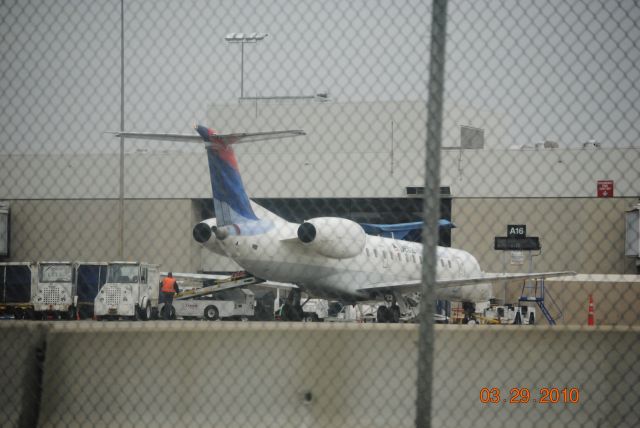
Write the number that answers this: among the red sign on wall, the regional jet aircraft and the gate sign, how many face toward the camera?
2

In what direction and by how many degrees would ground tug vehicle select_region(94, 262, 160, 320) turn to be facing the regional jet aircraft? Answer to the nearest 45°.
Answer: approximately 90° to its left

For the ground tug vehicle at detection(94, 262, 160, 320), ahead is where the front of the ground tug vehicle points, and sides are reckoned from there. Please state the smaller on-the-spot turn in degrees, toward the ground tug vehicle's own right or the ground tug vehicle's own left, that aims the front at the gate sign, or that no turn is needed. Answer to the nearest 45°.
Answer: approximately 135° to the ground tug vehicle's own left

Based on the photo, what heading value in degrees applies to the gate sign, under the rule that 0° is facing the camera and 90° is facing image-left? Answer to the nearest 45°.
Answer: approximately 0°

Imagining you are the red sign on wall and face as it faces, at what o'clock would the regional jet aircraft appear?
The regional jet aircraft is roughly at 1 o'clock from the red sign on wall.

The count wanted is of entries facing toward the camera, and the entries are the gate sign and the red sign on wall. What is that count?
2

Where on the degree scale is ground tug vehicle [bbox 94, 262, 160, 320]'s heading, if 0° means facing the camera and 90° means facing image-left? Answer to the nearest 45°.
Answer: approximately 45°

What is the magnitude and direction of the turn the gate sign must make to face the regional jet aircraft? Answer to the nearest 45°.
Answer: approximately 45° to its right
